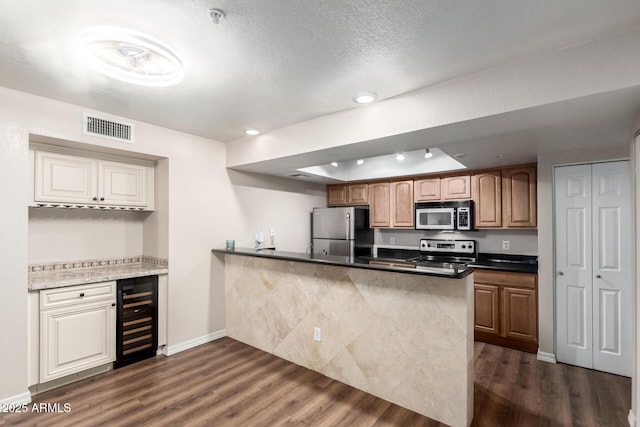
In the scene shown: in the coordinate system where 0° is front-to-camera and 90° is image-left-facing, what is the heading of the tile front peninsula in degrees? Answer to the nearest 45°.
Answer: approximately 45°

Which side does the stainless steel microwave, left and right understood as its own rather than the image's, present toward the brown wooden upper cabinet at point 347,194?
right

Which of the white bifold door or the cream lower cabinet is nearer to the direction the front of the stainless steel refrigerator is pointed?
the cream lower cabinet

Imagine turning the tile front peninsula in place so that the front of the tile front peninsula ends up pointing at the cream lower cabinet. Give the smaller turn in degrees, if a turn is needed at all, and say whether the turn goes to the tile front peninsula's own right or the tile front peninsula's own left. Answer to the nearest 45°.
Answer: approximately 45° to the tile front peninsula's own right

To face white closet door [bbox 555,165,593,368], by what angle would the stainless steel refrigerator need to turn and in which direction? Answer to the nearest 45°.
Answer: approximately 90° to its left

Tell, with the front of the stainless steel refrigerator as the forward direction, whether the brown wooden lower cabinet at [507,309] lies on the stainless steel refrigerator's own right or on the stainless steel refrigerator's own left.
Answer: on the stainless steel refrigerator's own left

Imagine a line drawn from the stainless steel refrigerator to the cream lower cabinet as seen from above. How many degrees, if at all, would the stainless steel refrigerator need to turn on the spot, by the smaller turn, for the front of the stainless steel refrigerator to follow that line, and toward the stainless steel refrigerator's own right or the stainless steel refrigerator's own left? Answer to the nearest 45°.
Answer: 0° — it already faces it
